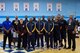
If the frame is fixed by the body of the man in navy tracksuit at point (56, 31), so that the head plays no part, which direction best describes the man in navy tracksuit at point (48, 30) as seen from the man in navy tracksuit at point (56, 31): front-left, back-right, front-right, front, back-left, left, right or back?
right

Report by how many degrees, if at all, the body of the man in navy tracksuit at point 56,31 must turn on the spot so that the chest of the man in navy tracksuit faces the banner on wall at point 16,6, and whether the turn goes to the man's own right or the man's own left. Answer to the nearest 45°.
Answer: approximately 135° to the man's own right

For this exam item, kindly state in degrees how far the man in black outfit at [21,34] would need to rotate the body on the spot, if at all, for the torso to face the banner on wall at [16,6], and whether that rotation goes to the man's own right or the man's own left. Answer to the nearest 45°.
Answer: approximately 180°

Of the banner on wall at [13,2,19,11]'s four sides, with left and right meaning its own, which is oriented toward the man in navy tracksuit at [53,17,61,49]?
front

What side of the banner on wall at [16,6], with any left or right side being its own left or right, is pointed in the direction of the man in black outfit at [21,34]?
front

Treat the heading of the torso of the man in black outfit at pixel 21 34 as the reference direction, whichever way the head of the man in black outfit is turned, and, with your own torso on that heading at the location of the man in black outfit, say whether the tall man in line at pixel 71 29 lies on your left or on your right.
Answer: on your left

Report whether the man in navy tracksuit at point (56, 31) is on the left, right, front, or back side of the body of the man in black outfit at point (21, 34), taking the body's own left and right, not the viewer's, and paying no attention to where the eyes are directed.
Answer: left

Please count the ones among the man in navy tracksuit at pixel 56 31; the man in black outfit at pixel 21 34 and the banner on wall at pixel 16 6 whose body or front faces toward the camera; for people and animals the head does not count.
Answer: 3

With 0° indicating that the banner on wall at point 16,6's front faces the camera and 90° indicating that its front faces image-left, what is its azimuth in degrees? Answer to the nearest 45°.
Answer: approximately 0°

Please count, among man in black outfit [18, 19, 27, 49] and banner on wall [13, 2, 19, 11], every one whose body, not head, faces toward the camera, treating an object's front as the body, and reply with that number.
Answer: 2
